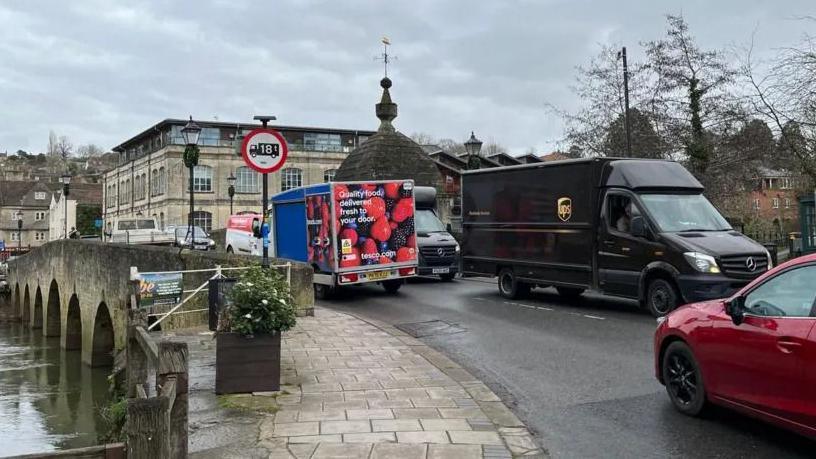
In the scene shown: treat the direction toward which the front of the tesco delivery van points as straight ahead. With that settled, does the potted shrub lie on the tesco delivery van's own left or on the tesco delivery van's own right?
on the tesco delivery van's own left

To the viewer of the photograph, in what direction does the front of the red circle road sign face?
facing the viewer

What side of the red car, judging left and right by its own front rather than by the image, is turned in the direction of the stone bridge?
front

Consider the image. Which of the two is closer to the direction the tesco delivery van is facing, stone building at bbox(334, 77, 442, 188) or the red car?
the stone building

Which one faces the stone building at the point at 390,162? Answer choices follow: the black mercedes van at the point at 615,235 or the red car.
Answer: the red car

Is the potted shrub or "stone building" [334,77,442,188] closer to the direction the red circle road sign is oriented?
the potted shrub

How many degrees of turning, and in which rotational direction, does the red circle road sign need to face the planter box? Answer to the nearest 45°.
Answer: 0° — it already faces it

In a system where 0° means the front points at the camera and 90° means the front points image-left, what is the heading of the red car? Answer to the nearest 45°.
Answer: approximately 135°

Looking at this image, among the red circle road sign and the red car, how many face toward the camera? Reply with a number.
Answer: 1

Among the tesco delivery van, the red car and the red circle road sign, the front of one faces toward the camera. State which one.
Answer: the red circle road sign

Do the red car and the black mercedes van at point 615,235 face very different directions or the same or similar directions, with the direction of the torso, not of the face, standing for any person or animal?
very different directions

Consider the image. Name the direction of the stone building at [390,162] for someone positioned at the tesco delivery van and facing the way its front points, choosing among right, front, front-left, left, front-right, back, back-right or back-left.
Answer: front-right

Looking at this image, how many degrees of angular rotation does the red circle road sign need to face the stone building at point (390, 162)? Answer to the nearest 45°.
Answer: approximately 180°

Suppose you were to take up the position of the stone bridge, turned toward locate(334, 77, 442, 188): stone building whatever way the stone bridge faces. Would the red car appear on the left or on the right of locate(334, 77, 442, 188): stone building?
right

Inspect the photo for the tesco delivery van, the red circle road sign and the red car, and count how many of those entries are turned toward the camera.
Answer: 1

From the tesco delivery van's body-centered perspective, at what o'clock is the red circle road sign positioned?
The red circle road sign is roughly at 8 o'clock from the tesco delivery van.

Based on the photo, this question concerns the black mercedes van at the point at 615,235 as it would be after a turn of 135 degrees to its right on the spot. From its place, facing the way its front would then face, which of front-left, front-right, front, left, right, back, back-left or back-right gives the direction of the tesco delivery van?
front
